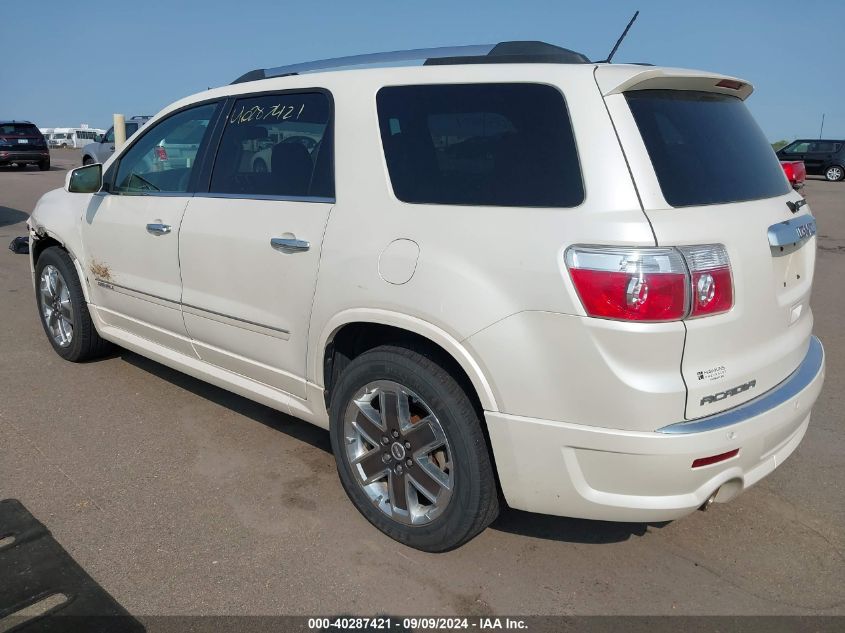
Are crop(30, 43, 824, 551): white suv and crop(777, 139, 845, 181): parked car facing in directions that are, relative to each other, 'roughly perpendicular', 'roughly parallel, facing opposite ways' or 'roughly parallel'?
roughly parallel

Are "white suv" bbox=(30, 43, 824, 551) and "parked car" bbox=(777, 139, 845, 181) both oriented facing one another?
no

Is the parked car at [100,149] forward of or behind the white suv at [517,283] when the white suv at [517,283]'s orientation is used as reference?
forward

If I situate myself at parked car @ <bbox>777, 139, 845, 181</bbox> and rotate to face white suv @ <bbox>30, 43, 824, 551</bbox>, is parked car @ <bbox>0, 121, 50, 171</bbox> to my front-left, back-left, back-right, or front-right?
front-right

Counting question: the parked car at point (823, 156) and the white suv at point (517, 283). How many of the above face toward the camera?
0

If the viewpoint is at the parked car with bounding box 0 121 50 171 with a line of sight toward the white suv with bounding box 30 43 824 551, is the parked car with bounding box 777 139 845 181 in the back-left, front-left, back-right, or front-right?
front-left

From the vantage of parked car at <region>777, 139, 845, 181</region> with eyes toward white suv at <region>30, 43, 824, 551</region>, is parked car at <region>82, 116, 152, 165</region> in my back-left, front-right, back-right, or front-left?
front-right

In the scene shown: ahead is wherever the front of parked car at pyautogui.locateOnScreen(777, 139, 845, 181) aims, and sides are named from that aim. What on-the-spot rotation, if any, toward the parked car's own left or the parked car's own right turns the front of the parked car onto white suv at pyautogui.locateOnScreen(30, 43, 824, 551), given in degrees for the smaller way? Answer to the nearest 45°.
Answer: approximately 90° to the parked car's own left

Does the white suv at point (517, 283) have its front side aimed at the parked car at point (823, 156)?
no

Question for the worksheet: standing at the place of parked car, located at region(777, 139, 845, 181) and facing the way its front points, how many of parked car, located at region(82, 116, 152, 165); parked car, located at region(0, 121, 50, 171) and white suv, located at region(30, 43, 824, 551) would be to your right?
0

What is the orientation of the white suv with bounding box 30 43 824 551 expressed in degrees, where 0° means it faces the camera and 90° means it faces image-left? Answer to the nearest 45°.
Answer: approximately 135°

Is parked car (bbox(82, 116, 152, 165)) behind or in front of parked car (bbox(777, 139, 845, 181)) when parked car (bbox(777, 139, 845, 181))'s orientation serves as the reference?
in front

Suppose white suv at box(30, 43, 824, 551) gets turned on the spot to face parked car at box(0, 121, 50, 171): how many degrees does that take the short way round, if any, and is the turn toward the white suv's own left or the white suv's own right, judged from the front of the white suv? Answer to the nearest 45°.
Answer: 0° — it already faces it
